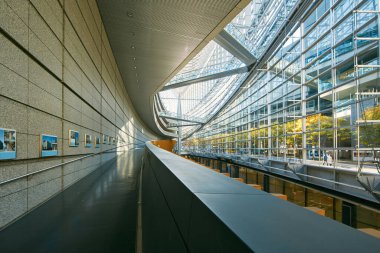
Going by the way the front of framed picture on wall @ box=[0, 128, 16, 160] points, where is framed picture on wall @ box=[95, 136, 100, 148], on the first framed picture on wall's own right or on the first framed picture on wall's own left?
on the first framed picture on wall's own left

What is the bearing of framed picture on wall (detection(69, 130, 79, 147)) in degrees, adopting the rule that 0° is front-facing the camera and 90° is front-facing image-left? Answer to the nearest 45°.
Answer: approximately 315°

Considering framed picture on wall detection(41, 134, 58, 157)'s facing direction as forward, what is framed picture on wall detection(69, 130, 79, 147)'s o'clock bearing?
framed picture on wall detection(69, 130, 79, 147) is roughly at 8 o'clock from framed picture on wall detection(41, 134, 58, 157).

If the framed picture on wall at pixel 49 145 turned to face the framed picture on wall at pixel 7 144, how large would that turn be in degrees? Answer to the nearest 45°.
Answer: approximately 45° to its right

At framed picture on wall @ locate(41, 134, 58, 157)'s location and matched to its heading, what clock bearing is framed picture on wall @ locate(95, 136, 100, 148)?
framed picture on wall @ locate(95, 136, 100, 148) is roughly at 8 o'clock from framed picture on wall @ locate(41, 134, 58, 157).

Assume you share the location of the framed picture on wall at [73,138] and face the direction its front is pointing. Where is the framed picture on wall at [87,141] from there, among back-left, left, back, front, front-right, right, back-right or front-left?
back-left

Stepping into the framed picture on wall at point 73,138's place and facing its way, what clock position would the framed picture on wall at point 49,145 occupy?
the framed picture on wall at point 49,145 is roughly at 2 o'clock from the framed picture on wall at point 73,138.

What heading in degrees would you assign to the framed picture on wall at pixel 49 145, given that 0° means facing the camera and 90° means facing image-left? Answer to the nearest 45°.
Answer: approximately 315°

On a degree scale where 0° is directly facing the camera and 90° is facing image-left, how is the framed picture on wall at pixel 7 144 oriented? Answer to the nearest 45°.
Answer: approximately 315°
